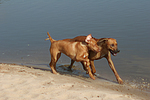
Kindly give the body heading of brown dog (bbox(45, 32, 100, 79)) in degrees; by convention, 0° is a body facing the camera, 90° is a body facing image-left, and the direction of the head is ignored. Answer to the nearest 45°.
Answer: approximately 270°
